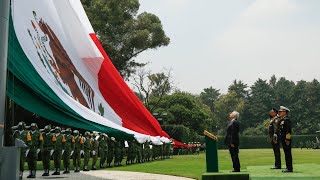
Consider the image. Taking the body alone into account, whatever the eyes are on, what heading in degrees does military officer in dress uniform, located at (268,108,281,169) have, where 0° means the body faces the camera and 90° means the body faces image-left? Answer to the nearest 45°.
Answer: approximately 90°

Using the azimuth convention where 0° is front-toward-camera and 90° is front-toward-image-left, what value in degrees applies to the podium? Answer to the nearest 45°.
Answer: approximately 90°

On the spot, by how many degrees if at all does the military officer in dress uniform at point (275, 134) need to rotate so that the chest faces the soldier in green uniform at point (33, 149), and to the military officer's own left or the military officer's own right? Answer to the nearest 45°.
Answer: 0° — they already face them

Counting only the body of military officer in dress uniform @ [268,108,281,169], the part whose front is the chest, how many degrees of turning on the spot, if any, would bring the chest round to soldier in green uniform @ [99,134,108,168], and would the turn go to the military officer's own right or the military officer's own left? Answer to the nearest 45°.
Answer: approximately 45° to the military officer's own right

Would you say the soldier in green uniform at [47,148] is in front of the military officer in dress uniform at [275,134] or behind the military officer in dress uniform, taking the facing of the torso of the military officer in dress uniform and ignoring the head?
in front

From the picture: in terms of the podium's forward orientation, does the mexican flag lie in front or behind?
in front

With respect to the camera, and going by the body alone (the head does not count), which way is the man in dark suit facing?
to the viewer's left

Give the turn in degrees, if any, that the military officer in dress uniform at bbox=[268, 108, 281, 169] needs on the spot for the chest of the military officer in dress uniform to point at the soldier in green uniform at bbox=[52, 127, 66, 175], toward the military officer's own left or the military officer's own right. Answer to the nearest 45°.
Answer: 0° — they already face them

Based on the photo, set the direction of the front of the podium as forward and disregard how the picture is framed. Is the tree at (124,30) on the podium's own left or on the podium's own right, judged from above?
on the podium's own right

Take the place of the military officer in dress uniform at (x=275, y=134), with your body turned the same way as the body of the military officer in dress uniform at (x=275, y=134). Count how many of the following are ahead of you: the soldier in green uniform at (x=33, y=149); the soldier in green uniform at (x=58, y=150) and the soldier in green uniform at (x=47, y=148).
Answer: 3

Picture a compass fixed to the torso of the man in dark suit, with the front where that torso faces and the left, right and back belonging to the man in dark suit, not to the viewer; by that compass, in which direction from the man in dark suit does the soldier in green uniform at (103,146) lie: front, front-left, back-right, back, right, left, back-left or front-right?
front-right
